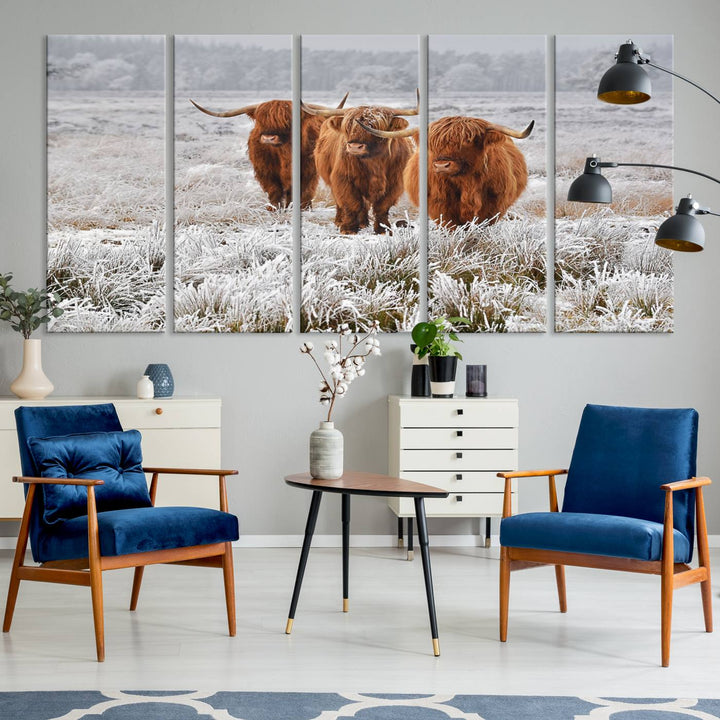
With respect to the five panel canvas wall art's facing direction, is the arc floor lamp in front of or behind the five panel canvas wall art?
in front

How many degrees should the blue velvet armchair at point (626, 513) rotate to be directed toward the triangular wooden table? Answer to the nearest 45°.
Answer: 0° — it already faces it

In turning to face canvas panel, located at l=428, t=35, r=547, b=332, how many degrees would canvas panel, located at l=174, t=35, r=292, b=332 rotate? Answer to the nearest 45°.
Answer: approximately 90° to its left

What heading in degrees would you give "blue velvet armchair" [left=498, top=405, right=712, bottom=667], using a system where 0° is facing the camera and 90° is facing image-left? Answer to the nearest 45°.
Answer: approximately 45°

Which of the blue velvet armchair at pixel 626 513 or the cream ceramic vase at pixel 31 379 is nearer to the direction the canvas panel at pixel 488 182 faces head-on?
the blue velvet armchair

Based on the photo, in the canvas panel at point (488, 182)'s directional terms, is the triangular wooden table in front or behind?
in front

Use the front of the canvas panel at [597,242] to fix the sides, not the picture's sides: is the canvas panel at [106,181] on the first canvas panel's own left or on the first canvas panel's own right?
on the first canvas panel's own right
